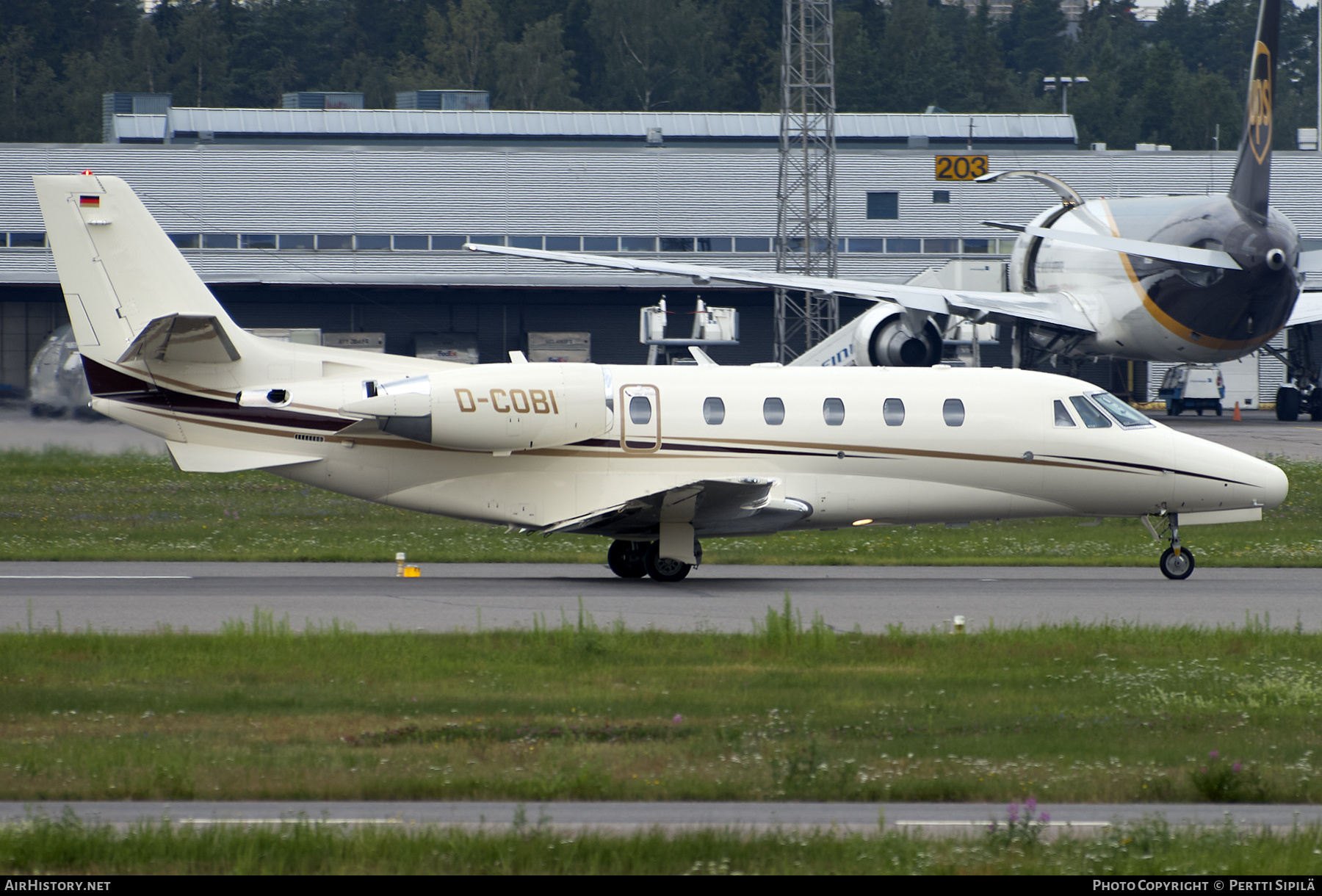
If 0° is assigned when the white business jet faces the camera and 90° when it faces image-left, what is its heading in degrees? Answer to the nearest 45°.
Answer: approximately 270°
